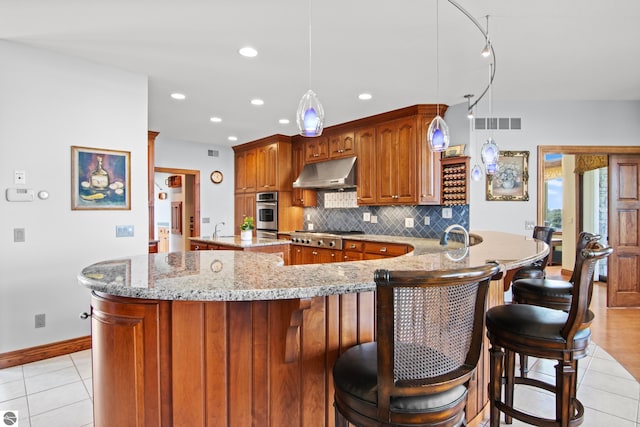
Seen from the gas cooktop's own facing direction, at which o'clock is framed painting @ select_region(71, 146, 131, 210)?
The framed painting is roughly at 12 o'clock from the gas cooktop.

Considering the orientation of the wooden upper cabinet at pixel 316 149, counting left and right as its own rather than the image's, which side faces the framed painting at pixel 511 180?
left

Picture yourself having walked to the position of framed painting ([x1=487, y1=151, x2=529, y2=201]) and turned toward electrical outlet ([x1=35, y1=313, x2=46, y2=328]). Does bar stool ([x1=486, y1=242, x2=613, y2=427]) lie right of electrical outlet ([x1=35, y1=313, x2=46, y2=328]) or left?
left

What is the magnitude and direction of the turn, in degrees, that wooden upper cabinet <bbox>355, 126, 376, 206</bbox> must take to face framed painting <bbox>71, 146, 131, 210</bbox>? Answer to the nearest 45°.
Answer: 0° — it already faces it

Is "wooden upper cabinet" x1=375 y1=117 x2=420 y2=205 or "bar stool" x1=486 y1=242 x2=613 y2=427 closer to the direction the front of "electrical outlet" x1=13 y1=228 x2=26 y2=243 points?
the bar stool

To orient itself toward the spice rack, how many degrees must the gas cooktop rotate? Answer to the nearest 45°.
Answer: approximately 90° to its left

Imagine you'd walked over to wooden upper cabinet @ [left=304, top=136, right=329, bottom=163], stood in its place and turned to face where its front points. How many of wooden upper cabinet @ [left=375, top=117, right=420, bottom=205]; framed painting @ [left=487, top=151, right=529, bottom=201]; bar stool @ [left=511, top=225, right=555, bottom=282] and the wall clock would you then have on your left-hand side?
3

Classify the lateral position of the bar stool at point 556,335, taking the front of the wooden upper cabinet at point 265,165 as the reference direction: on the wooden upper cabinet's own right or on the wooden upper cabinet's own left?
on the wooden upper cabinet's own left

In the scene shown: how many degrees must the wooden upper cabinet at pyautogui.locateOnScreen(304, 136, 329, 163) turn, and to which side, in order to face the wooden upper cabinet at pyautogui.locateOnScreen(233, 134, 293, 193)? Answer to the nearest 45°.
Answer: approximately 90° to its right

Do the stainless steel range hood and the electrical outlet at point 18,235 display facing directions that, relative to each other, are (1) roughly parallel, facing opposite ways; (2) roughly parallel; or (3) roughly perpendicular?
roughly perpendicular
